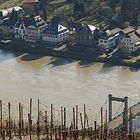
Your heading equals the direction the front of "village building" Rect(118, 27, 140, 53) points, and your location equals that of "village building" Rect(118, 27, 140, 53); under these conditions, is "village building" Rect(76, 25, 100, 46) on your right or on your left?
on your right

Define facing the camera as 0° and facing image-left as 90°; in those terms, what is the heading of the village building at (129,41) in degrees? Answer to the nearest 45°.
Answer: approximately 45°

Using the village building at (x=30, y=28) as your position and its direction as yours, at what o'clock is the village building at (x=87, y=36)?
the village building at (x=87, y=36) is roughly at 10 o'clock from the village building at (x=30, y=28).

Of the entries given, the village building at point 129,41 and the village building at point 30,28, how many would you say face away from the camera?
0

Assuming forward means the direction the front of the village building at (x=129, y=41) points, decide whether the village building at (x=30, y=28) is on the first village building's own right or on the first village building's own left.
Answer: on the first village building's own right

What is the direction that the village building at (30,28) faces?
toward the camera

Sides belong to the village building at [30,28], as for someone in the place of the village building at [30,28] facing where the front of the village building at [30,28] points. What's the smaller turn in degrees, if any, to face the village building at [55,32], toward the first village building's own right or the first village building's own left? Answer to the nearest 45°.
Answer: approximately 45° to the first village building's own left

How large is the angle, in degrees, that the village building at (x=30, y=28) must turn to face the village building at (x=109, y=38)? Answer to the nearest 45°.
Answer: approximately 45° to its left
